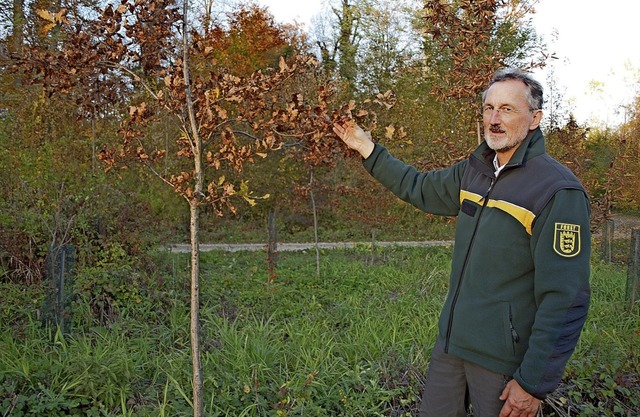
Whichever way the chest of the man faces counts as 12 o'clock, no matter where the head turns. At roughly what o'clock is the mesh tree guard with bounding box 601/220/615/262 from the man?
The mesh tree guard is roughly at 5 o'clock from the man.

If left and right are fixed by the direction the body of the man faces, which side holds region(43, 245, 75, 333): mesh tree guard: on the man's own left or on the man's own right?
on the man's own right

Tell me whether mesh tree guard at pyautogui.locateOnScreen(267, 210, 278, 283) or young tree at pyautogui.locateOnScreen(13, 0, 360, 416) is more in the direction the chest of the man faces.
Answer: the young tree

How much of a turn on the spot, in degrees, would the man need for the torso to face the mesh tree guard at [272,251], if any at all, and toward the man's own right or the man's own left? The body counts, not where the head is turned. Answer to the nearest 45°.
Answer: approximately 90° to the man's own right

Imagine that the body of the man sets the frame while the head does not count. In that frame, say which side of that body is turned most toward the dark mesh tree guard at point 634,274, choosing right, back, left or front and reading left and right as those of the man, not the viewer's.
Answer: back

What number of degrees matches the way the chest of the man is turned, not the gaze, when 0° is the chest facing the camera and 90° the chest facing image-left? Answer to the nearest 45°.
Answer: approximately 45°

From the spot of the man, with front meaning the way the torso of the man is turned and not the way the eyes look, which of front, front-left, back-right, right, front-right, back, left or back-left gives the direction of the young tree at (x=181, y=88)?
front-right

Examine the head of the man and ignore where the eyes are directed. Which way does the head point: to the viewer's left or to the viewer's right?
to the viewer's left
